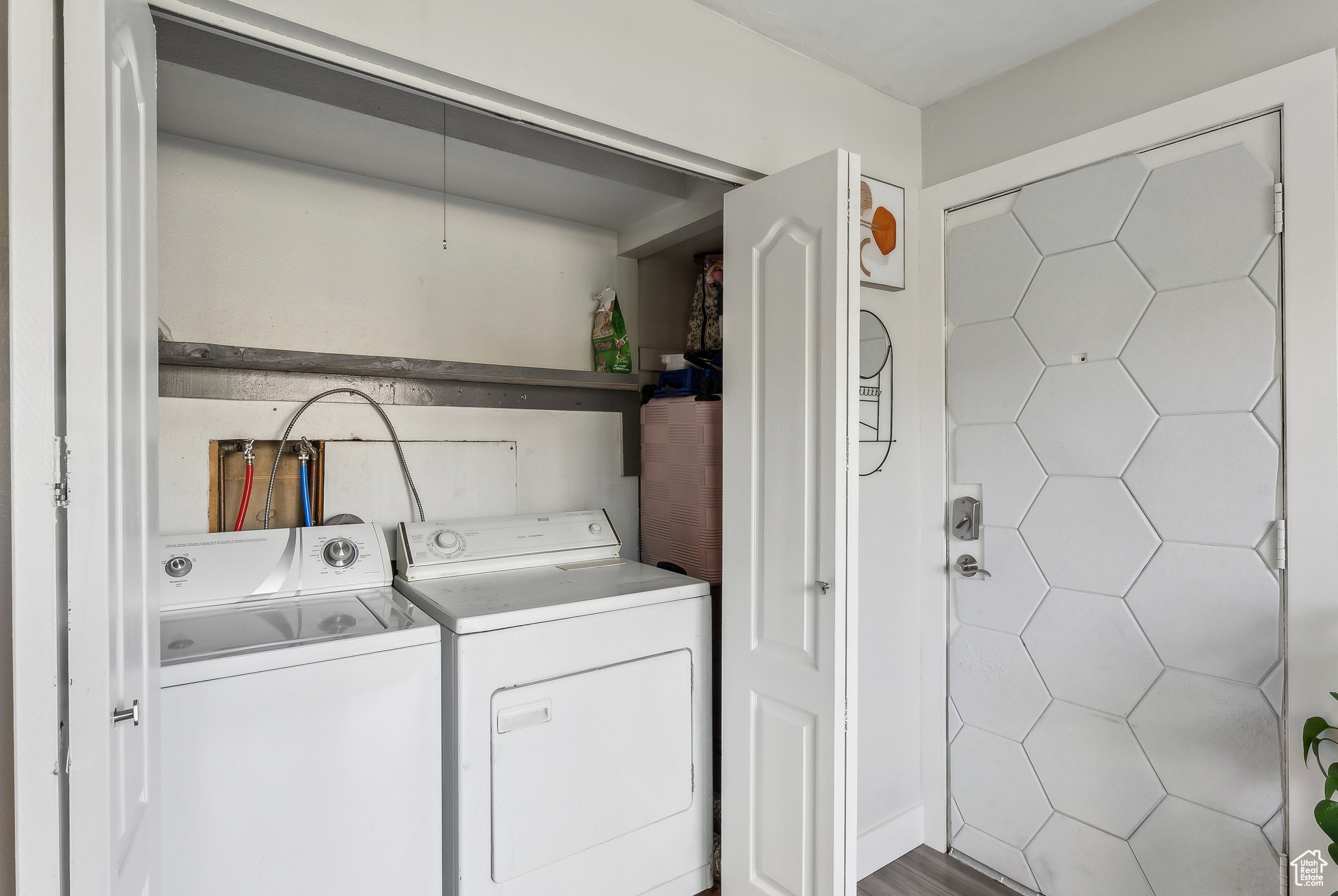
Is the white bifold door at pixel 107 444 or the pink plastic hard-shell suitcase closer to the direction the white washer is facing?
the white bifold door

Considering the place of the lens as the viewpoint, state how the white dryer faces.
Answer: facing the viewer and to the right of the viewer

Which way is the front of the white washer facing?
toward the camera

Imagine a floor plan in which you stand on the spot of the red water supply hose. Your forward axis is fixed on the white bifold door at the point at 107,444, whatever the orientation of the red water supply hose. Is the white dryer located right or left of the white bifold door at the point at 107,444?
left

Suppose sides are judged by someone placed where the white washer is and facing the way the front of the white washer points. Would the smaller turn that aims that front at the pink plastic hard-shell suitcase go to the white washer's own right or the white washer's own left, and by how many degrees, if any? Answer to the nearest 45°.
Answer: approximately 90° to the white washer's own left

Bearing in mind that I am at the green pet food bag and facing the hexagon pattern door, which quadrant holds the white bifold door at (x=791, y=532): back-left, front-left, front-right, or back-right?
front-right

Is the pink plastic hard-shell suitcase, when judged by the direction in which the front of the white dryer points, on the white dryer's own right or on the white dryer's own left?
on the white dryer's own left

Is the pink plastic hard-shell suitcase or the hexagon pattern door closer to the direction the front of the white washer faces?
the hexagon pattern door

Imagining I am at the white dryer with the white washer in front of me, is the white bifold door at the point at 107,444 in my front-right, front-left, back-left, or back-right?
front-left

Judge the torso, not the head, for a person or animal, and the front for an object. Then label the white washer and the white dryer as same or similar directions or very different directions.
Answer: same or similar directions

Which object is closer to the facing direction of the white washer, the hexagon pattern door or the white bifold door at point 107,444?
the white bifold door

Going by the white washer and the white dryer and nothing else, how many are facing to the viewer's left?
0

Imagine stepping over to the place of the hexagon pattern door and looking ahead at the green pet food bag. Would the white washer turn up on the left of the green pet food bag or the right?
left
